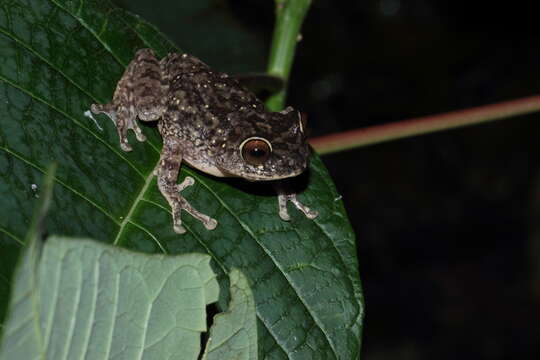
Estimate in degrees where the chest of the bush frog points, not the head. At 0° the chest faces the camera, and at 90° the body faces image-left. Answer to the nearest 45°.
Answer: approximately 315°
